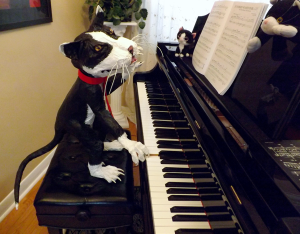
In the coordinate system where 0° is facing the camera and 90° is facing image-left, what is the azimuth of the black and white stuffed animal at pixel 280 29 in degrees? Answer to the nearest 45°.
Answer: approximately 45°

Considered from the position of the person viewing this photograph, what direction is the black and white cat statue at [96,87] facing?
facing to the right of the viewer

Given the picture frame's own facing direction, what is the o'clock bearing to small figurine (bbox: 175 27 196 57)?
The small figurine is roughly at 11 o'clock from the picture frame.

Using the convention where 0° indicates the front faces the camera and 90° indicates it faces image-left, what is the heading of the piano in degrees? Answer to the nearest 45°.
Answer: approximately 90°

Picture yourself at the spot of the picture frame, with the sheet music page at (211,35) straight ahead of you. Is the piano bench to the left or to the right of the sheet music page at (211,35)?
right

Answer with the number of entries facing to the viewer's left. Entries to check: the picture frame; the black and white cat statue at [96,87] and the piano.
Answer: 1

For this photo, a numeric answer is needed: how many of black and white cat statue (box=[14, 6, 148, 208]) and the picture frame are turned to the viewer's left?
0

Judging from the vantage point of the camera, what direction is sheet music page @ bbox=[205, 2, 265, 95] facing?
facing the viewer and to the left of the viewer

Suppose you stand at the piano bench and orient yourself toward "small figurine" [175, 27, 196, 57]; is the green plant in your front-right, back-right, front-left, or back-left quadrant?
front-left

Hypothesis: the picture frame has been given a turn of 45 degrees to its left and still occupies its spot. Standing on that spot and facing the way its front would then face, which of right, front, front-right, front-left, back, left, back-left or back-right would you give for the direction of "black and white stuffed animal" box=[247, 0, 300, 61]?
front-right

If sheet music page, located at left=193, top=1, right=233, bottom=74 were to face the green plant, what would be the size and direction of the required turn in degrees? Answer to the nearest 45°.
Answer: approximately 90° to its right

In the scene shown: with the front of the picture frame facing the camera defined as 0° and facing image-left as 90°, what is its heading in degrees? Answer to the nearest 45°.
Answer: approximately 315°

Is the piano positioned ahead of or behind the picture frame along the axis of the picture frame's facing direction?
ahead
